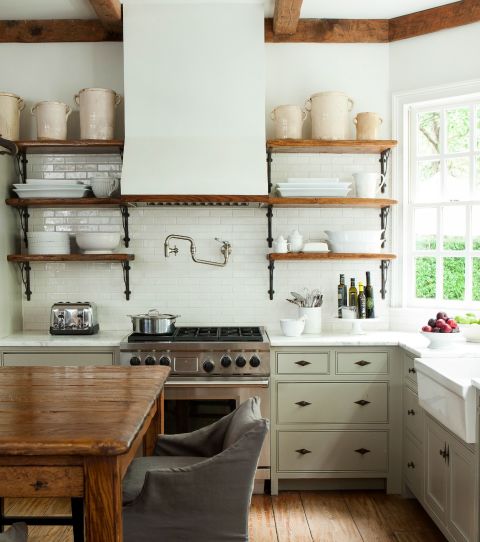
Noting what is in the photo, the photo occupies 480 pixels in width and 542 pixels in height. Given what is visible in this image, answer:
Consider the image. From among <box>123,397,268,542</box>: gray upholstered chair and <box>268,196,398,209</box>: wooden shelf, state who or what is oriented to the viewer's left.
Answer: the gray upholstered chair

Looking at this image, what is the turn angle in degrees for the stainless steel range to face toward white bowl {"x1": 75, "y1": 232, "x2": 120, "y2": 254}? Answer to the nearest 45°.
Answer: approximately 135° to its right

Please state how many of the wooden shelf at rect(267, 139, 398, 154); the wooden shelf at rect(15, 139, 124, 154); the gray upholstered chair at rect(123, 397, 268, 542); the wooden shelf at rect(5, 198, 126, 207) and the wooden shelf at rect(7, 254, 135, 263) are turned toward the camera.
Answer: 4

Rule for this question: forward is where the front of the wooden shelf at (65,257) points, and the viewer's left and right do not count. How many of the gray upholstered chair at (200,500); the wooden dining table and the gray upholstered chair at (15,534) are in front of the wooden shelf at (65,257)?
3

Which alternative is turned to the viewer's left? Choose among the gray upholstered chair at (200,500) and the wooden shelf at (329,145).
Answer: the gray upholstered chair

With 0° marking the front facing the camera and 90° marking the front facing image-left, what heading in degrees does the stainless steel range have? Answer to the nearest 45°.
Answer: approximately 0°

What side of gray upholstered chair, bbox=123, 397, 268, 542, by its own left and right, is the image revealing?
left

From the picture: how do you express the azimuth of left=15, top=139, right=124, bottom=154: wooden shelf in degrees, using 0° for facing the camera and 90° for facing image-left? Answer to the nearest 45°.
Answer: approximately 0°

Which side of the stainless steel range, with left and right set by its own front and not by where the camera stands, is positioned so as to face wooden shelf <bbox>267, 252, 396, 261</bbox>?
left

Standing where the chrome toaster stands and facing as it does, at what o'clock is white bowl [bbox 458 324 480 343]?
The white bowl is roughly at 10 o'clock from the chrome toaster.
